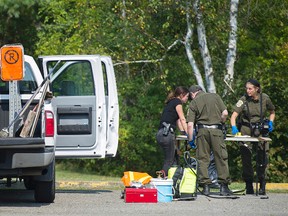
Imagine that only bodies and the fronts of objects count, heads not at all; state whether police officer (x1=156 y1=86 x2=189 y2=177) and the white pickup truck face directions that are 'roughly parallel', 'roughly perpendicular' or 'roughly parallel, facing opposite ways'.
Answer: roughly perpendicular

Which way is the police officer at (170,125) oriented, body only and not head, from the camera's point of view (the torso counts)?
to the viewer's right

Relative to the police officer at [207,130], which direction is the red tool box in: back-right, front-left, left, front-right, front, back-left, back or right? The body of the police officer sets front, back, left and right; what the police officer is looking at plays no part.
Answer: back-left

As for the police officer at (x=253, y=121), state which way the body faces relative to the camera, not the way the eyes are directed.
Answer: toward the camera

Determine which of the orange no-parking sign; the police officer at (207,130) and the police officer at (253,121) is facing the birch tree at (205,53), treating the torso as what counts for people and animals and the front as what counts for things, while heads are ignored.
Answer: the police officer at (207,130)

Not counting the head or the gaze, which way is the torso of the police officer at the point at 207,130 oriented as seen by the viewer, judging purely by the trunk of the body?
away from the camera

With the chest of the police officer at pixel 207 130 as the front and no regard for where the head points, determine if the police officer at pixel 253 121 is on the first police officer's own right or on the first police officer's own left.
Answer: on the first police officer's own right

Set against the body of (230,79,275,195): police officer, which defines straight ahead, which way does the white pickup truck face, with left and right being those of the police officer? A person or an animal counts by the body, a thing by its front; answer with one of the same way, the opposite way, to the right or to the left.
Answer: the opposite way

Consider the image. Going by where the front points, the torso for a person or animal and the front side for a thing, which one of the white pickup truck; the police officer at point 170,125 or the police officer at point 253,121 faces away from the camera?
the white pickup truck

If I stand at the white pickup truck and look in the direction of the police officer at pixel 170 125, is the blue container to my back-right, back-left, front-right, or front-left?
front-right

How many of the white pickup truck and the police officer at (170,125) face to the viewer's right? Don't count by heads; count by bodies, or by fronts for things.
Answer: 1

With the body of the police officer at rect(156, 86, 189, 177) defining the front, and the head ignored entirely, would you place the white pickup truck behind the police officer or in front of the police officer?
behind

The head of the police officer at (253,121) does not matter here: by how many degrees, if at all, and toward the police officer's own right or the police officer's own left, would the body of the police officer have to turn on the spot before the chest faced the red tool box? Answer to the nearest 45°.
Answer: approximately 45° to the police officer's own right
